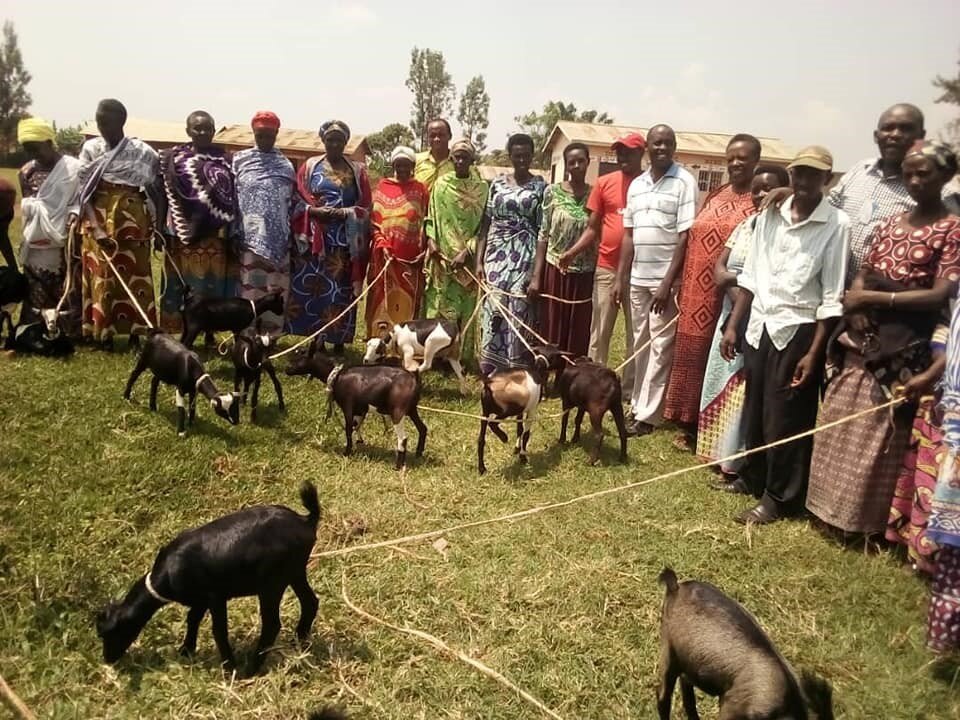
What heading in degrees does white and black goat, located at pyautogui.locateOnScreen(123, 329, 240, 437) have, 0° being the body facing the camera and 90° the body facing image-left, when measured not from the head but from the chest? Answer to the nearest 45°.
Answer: approximately 315°

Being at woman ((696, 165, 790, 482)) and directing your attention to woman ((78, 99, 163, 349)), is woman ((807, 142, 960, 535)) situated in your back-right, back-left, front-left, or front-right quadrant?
back-left

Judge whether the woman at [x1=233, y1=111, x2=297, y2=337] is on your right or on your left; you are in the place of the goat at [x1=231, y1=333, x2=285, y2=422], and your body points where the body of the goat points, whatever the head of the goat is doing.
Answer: on your left

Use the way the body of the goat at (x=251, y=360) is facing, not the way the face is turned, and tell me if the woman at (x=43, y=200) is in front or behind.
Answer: behind

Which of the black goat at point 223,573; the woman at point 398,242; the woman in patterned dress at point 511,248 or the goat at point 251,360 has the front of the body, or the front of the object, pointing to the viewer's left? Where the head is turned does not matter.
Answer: the black goat

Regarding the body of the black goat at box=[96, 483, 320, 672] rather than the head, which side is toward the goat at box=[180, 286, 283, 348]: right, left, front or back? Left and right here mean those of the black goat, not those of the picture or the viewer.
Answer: right

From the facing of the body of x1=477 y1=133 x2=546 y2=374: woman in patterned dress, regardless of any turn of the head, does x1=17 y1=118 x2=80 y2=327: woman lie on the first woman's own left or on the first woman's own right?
on the first woman's own right

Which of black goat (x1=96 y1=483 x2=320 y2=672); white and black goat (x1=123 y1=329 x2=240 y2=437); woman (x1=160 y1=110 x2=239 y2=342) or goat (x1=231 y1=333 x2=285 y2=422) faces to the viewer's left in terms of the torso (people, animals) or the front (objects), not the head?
the black goat

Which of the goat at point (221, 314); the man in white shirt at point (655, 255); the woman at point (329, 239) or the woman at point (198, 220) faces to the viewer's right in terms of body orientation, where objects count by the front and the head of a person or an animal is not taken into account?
the goat

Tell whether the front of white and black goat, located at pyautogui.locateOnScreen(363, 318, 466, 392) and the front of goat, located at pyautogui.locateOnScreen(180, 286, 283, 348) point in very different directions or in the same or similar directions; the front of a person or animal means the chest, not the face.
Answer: very different directions

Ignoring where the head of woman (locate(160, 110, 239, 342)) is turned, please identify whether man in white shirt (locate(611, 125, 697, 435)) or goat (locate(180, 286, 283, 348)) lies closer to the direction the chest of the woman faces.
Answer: the goat

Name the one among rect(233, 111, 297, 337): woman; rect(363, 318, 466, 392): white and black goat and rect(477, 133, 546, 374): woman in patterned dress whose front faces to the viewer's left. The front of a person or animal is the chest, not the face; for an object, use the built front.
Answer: the white and black goat

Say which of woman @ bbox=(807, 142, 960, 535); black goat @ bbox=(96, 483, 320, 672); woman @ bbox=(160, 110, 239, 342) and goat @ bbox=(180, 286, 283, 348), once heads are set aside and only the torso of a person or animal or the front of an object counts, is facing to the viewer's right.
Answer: the goat

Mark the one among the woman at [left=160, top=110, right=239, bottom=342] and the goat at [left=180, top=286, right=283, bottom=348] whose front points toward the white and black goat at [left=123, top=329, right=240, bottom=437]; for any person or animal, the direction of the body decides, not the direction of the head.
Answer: the woman

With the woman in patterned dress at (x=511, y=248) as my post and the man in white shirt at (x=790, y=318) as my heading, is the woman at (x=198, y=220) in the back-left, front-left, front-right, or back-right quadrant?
back-right
